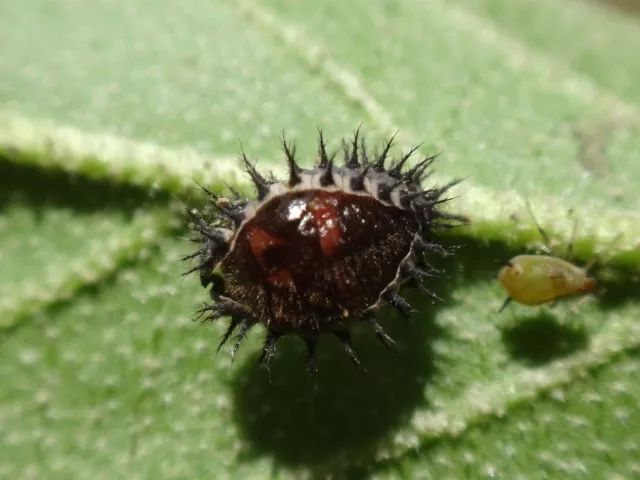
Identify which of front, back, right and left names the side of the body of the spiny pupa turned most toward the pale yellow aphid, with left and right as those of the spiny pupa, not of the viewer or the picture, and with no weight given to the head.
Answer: back

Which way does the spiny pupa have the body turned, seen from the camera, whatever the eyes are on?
to the viewer's left
